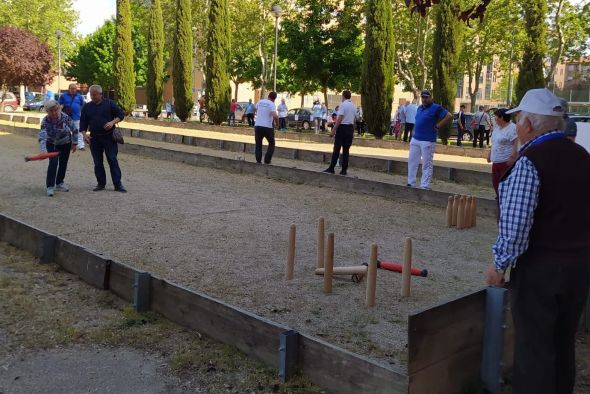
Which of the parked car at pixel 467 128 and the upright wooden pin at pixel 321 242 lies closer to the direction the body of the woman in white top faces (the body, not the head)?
the upright wooden pin

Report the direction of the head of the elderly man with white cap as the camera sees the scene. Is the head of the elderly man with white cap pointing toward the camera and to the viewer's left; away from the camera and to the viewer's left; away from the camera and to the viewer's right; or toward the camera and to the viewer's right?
away from the camera and to the viewer's left

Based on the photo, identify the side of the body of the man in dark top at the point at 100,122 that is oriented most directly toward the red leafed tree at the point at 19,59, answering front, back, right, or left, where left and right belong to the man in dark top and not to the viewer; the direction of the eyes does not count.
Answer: back

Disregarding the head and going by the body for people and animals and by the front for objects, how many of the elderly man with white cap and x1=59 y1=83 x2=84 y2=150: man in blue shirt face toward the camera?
1

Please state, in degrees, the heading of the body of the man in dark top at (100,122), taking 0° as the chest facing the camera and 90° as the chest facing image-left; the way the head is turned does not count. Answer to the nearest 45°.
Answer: approximately 0°

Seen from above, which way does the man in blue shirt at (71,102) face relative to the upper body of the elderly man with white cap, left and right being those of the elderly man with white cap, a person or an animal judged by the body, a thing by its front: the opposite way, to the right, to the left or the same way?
the opposite way

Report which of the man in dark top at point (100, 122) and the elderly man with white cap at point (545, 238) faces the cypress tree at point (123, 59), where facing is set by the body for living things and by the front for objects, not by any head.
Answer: the elderly man with white cap

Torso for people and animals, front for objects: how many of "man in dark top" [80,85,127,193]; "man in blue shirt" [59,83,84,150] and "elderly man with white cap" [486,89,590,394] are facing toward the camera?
2

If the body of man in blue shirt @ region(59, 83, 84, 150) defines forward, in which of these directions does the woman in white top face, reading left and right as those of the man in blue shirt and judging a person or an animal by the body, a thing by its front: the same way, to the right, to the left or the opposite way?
to the right

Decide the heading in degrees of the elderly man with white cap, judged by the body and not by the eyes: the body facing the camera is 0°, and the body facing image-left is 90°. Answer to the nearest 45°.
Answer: approximately 135°
